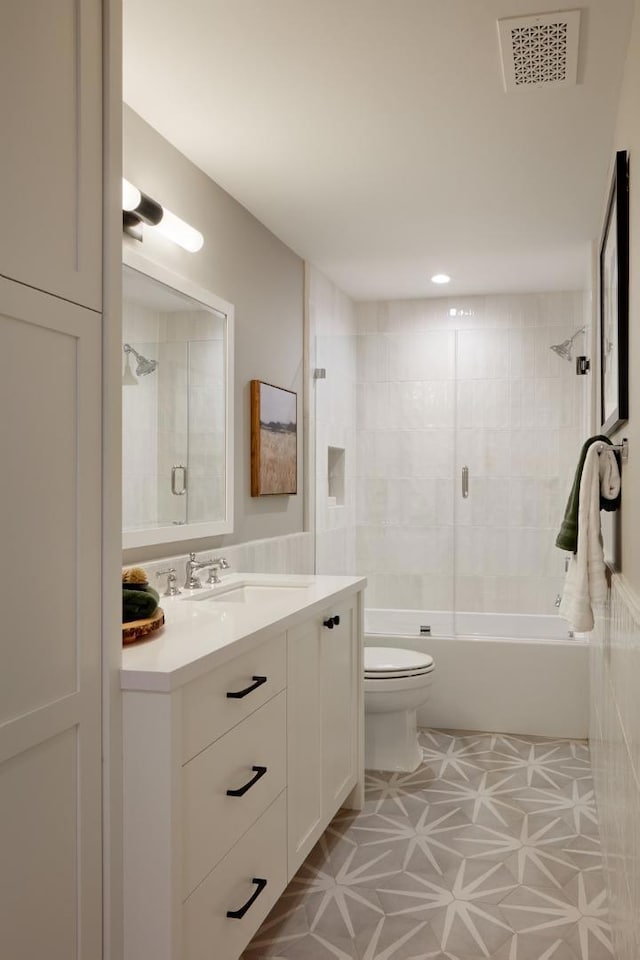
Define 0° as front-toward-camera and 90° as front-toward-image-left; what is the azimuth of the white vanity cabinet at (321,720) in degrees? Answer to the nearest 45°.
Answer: approximately 270°

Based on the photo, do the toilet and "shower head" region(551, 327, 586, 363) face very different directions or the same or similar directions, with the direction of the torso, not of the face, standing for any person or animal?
very different directions

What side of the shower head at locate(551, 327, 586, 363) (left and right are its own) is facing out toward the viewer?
left

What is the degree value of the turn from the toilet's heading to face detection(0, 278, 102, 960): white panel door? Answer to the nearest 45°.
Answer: approximately 90° to its right

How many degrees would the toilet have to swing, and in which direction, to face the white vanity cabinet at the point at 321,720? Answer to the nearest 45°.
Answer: approximately 90° to its right

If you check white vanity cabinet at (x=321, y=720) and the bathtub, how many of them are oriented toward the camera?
1

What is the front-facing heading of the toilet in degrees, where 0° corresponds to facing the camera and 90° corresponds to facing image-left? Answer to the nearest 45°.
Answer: approximately 270°
